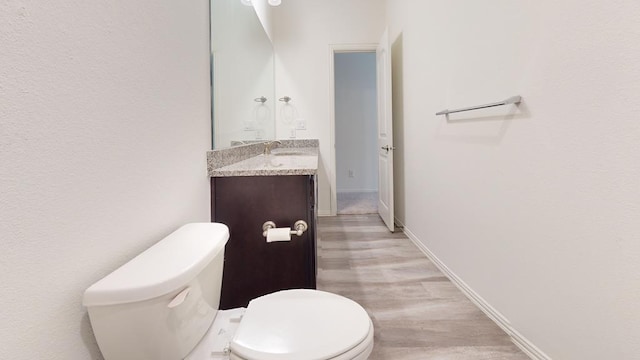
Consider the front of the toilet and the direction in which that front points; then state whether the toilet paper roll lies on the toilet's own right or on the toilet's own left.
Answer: on the toilet's own left

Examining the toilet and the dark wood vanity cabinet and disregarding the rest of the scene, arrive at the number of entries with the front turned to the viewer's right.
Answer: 2

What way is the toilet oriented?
to the viewer's right

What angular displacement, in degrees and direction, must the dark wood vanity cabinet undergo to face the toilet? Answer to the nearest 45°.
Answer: approximately 90° to its right

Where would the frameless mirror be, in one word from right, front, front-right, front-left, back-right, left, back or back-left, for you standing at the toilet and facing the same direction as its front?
left

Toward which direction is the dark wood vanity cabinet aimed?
to the viewer's right

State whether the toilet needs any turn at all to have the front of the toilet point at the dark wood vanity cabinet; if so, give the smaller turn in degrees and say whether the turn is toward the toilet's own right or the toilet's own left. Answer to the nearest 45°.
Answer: approximately 90° to the toilet's own left
